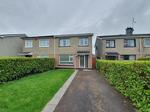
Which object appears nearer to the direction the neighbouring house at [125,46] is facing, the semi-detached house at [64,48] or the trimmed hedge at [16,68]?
the trimmed hedge

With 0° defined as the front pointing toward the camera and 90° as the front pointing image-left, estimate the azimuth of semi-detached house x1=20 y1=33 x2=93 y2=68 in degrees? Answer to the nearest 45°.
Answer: approximately 0°

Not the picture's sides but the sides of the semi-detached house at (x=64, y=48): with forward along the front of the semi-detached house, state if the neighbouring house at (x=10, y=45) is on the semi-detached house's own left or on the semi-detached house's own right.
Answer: on the semi-detached house's own right

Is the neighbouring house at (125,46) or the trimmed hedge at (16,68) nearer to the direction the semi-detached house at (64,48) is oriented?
the trimmed hedge

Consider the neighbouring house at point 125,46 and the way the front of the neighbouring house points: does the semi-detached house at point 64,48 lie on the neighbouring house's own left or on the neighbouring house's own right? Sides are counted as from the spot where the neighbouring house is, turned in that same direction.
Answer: on the neighbouring house's own right

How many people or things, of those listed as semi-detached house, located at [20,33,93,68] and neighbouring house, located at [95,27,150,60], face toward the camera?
2

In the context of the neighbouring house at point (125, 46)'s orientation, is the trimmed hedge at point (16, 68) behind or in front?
in front

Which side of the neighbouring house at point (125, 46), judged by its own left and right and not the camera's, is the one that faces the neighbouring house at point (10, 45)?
right
